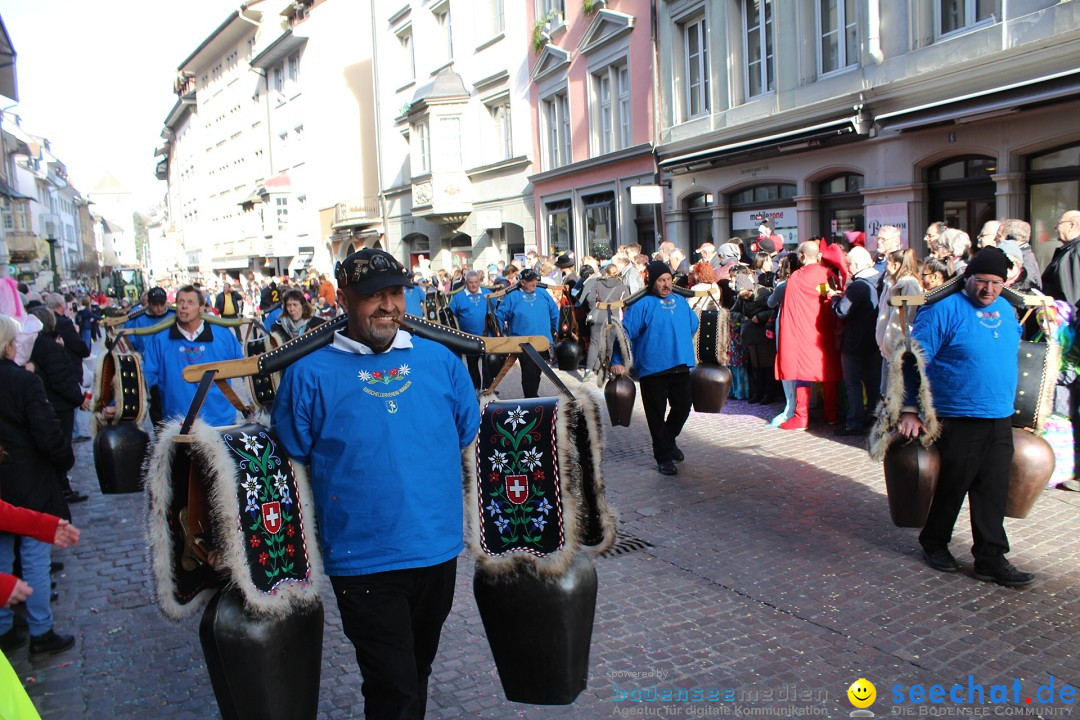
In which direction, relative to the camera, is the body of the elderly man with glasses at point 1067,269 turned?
to the viewer's left

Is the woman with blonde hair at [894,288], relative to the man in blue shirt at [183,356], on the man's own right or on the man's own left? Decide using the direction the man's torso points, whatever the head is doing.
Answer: on the man's own left

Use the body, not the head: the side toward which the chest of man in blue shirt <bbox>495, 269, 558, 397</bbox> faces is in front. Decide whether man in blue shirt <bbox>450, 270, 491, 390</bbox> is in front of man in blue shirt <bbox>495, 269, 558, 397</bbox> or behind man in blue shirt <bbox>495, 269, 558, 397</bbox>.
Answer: behind

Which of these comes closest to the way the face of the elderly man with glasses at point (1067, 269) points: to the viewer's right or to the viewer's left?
to the viewer's left

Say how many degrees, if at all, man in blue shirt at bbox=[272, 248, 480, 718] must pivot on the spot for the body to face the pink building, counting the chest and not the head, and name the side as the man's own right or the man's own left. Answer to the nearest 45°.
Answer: approximately 180°

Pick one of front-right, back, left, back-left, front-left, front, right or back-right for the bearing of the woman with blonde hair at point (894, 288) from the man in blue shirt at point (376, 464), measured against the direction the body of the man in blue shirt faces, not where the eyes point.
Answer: back-left

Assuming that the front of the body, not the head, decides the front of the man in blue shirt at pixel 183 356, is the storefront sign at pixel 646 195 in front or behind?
behind

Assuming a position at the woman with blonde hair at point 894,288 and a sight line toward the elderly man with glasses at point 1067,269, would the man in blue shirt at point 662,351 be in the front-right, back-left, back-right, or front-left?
back-right
